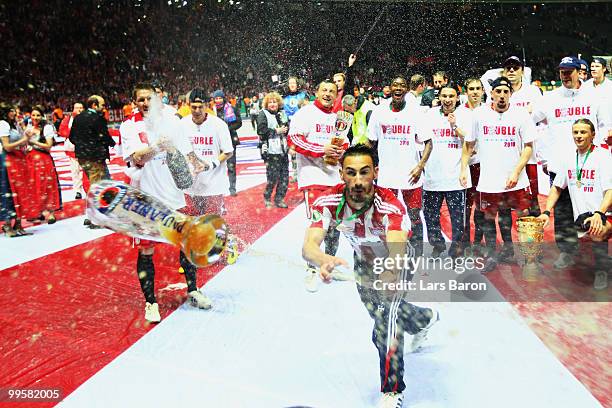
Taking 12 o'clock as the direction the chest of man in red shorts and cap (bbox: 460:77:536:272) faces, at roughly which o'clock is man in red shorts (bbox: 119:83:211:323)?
man in red shorts (bbox: 119:83:211:323) is roughly at 2 o'clock from man in red shorts and cap (bbox: 460:77:536:272).

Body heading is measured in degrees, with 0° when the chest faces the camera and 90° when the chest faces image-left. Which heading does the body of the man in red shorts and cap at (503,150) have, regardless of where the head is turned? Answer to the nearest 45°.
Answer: approximately 0°

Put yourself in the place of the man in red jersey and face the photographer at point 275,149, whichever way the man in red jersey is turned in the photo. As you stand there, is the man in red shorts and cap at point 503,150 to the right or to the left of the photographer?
right

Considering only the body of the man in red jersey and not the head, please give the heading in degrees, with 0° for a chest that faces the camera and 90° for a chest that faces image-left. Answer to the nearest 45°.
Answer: approximately 0°

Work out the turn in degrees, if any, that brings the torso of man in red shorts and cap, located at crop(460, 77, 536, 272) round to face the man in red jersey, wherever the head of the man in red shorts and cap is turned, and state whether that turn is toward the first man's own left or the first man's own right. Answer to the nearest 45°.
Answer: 0° — they already face them

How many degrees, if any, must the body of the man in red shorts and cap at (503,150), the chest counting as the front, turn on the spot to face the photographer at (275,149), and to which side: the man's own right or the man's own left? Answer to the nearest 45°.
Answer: approximately 135° to the man's own right

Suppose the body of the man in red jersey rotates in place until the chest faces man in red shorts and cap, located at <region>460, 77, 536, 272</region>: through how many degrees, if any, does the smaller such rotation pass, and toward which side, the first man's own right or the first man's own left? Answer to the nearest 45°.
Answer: approximately 135° to the first man's own left

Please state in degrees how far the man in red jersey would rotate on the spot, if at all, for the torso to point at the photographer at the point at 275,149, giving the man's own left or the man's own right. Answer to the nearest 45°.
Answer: approximately 180°

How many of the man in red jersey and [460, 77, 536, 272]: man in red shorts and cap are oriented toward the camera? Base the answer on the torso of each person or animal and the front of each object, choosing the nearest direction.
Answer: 2

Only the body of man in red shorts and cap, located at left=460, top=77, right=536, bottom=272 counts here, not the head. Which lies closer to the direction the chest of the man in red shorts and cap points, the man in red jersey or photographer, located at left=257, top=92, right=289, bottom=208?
the man in red jersey
